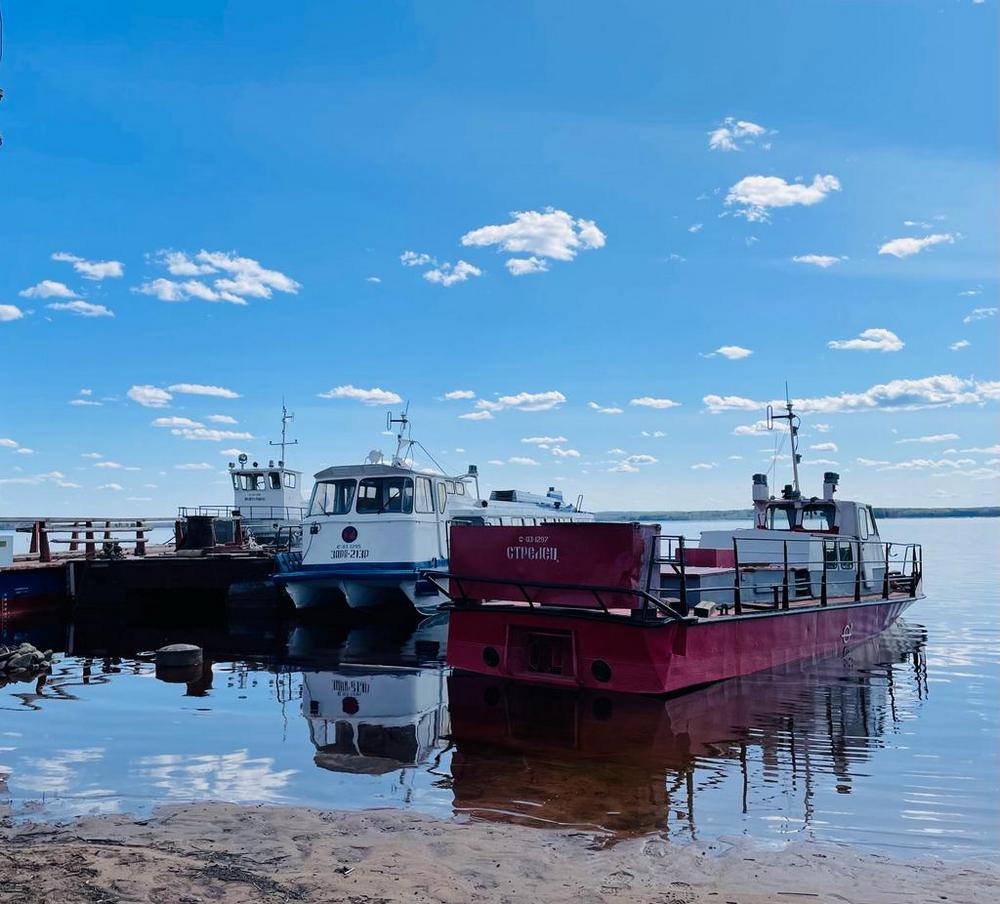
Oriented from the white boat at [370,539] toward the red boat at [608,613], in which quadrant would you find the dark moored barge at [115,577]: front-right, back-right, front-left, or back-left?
back-right

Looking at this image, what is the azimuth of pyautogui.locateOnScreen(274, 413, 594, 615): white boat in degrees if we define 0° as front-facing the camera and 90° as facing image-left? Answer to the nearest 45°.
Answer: approximately 45°

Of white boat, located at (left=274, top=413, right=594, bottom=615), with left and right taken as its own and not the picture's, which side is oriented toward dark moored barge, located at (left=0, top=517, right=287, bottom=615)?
right
